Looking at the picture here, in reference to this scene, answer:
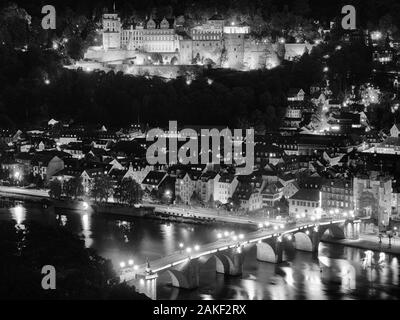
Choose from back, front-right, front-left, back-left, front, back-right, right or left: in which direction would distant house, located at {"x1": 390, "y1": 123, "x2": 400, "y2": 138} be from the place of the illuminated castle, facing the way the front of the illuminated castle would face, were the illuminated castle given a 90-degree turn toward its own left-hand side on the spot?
front-right

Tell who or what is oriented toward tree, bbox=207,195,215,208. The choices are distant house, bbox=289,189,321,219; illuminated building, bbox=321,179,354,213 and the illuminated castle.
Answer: the illuminated castle

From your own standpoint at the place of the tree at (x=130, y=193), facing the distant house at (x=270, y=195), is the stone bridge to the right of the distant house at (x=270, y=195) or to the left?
right

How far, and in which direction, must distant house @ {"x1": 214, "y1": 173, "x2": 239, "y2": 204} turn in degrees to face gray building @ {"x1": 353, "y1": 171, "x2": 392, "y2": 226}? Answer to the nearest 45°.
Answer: approximately 90° to its left

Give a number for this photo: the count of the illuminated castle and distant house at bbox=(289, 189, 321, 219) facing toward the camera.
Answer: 2

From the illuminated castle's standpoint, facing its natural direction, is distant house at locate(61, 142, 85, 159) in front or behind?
in front

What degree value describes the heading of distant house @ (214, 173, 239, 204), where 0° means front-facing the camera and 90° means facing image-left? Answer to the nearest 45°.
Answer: approximately 45°

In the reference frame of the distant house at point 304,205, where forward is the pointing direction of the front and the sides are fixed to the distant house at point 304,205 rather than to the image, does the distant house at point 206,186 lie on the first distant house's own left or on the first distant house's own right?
on the first distant house's own right

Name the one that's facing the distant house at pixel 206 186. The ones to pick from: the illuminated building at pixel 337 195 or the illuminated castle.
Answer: the illuminated castle

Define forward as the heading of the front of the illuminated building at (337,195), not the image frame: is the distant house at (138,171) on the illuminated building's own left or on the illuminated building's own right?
on the illuminated building's own right

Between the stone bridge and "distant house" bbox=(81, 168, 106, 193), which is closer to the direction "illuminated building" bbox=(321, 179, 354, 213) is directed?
the stone bridge
